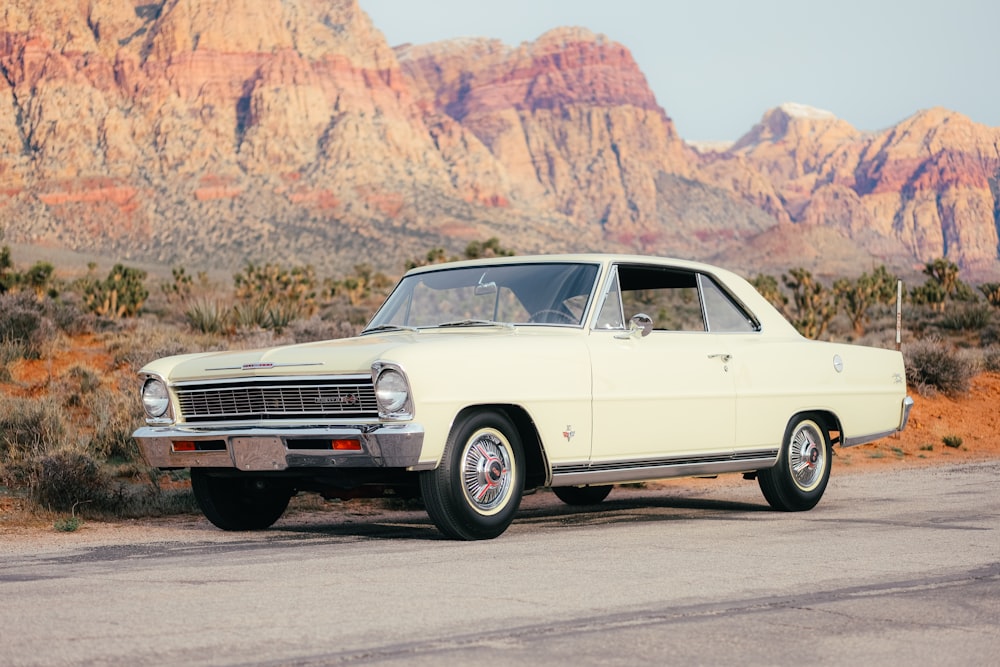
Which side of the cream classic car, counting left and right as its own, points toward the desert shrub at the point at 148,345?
right

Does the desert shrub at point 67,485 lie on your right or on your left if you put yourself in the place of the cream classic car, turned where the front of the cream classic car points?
on your right

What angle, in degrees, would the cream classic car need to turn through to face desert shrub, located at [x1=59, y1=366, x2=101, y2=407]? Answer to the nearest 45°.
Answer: approximately 90° to its right

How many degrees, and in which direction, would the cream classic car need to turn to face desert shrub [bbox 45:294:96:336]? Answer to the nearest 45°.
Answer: approximately 90° to its right

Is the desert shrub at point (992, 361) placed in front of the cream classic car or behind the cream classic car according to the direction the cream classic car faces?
behind

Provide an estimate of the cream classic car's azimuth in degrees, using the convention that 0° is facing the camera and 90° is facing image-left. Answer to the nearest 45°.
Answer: approximately 45°

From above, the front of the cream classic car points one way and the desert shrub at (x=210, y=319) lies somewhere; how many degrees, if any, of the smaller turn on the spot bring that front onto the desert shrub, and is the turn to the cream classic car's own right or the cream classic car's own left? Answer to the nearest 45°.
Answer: approximately 135° to the cream classic car's own right

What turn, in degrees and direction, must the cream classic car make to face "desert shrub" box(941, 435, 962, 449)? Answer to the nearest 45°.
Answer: approximately 180°

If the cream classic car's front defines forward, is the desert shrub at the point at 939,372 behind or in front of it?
behind
